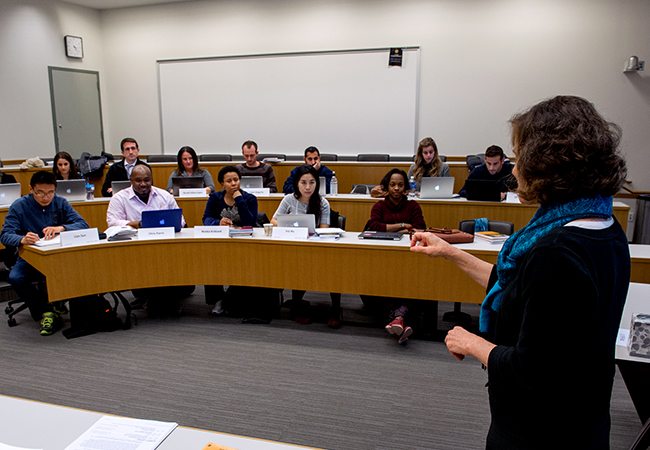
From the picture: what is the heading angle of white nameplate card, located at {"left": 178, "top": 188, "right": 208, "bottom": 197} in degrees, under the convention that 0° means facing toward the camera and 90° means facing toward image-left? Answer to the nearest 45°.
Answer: approximately 0°

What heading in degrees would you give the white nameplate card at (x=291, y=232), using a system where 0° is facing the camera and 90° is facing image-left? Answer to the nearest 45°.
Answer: approximately 0°

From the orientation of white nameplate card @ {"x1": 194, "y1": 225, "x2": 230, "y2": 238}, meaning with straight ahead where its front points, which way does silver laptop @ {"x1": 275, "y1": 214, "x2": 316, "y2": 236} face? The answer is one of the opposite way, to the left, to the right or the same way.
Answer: the opposite way

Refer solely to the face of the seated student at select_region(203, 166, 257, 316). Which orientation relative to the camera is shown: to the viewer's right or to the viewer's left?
to the viewer's right

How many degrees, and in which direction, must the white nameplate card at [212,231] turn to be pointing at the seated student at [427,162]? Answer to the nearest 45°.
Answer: approximately 135° to its left
